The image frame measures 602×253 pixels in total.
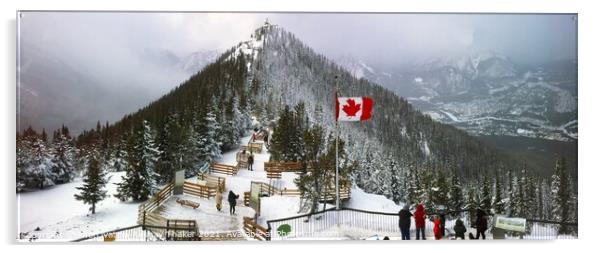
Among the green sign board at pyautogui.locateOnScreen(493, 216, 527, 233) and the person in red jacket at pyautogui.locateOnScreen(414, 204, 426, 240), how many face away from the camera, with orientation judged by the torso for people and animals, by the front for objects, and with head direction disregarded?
1

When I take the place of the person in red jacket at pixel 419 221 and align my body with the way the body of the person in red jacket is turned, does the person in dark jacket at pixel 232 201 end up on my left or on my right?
on my left

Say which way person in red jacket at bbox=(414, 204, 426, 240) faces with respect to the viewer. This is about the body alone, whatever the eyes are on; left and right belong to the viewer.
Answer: facing away from the viewer

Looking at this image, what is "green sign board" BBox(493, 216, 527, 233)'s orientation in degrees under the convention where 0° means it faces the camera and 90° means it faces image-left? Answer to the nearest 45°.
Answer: approximately 0°

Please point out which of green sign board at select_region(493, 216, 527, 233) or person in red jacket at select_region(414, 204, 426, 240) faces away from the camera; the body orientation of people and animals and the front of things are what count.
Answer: the person in red jacket

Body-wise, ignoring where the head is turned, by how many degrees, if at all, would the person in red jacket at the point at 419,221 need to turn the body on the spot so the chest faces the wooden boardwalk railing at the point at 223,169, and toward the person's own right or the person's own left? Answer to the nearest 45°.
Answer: approximately 90° to the person's own left

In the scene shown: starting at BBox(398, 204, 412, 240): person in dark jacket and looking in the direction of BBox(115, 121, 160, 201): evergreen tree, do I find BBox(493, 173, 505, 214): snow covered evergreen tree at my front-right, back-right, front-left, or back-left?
back-right

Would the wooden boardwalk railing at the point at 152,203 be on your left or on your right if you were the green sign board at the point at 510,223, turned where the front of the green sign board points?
on your right

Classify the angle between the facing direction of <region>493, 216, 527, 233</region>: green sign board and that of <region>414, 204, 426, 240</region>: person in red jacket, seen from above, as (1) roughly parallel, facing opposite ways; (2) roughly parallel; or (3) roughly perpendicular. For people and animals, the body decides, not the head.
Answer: roughly parallel, facing opposite ways

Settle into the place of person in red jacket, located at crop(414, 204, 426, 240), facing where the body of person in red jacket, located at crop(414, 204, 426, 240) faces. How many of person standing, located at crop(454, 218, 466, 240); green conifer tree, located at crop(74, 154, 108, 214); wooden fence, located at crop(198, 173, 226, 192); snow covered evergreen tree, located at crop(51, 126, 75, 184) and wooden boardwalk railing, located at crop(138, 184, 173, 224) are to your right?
1

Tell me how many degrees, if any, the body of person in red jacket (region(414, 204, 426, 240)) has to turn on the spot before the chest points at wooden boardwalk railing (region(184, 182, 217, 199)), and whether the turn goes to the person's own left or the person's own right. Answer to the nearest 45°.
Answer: approximately 90° to the person's own left

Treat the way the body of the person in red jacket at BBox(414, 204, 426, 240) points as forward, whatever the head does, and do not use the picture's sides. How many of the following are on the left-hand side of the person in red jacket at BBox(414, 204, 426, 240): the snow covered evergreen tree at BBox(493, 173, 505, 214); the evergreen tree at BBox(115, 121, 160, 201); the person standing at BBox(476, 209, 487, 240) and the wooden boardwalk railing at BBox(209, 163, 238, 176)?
2

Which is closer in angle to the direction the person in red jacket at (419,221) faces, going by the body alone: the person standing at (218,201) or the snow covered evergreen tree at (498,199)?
the snow covered evergreen tree

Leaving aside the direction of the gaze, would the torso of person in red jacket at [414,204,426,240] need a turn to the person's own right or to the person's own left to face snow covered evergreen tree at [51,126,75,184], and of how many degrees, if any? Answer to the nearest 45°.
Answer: approximately 90° to the person's own left

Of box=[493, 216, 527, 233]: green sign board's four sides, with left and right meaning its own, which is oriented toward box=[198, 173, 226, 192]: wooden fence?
right
